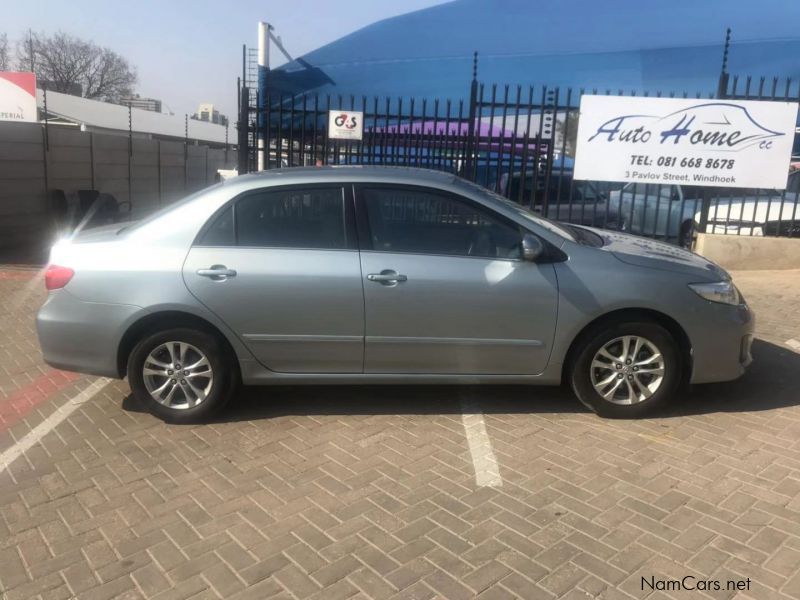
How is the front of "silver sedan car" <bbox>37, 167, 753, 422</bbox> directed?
to the viewer's right

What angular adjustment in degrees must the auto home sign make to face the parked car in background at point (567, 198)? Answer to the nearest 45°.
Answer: approximately 135° to its right

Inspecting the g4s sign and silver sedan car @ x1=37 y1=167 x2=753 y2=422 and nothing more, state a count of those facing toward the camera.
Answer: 1

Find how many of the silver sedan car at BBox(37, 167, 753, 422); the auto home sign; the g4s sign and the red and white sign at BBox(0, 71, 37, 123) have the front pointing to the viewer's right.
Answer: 1

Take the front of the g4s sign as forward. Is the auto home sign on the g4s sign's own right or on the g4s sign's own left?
on the g4s sign's own left

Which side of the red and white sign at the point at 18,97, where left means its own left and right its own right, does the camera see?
front

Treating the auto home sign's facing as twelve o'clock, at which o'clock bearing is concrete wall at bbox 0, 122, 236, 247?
The concrete wall is roughly at 3 o'clock from the auto home sign.

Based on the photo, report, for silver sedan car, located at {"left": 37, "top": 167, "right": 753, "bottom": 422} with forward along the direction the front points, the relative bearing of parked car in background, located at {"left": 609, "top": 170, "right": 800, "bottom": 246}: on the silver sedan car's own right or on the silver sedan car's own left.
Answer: on the silver sedan car's own left

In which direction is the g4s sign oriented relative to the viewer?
toward the camera

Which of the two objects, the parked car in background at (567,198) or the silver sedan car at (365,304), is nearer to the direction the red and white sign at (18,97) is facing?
the silver sedan car

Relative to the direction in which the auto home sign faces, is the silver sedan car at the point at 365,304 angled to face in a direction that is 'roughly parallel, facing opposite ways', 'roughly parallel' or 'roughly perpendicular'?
roughly perpendicular

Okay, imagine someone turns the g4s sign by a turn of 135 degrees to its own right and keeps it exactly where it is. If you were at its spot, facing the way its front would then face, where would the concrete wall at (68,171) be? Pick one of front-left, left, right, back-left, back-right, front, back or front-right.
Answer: front
